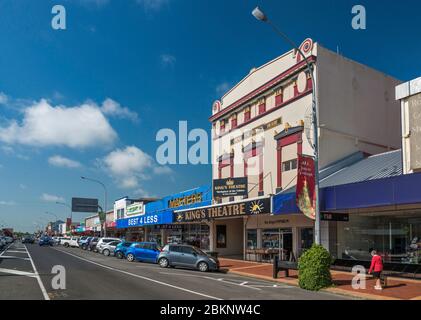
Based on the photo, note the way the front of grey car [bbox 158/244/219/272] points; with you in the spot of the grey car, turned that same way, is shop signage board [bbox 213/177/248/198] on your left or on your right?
on your left

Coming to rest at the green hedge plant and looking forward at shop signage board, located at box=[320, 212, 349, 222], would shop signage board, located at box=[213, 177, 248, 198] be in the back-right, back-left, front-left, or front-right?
front-left

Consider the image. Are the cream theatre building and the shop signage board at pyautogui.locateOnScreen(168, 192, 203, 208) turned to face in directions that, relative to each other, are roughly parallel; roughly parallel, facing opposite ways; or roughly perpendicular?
roughly parallel

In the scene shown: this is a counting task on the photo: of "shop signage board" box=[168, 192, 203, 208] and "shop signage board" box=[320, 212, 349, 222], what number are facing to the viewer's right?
0

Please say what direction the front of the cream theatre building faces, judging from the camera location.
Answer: facing the viewer and to the left of the viewer

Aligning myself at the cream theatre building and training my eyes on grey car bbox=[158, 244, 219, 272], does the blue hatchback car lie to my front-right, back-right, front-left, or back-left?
front-right

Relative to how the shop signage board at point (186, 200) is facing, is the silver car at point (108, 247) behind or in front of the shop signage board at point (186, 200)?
in front

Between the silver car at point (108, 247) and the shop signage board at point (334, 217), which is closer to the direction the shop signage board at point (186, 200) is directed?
the silver car

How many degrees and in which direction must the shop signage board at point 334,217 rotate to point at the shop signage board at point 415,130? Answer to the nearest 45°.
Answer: approximately 45° to its left

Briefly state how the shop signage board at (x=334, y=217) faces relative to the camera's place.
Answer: facing the viewer

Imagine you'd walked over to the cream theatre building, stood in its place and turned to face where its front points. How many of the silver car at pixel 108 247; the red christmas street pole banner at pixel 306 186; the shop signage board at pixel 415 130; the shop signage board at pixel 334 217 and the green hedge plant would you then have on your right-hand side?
1

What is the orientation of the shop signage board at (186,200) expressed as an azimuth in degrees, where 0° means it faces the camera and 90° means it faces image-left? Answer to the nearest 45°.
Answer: approximately 45°

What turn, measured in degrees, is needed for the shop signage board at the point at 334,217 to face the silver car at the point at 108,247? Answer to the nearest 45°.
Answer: approximately 135° to its right

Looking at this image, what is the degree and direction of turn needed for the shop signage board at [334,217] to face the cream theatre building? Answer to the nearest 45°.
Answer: approximately 180°

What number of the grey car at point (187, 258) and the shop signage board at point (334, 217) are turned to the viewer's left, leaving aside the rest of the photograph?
0

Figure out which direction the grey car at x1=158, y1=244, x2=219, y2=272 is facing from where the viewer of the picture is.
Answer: facing the viewer and to the right of the viewer
